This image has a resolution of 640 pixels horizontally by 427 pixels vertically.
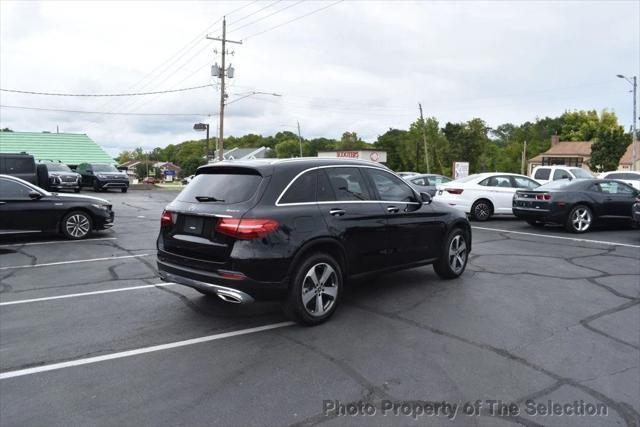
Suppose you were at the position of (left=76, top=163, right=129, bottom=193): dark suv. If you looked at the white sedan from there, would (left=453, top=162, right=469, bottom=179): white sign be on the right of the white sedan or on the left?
left

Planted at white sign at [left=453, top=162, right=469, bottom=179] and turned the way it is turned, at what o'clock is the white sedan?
The white sedan is roughly at 12 o'clock from the white sign.

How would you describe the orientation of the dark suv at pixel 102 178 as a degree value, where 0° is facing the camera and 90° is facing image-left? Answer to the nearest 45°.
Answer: approximately 315°

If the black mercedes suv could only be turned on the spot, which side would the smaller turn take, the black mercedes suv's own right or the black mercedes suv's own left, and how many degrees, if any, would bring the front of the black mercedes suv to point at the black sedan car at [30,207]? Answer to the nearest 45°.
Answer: approximately 90° to the black mercedes suv's own left

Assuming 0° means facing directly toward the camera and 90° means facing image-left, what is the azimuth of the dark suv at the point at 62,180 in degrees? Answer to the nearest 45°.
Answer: approximately 315°

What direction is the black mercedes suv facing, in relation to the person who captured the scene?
facing away from the viewer and to the right of the viewer

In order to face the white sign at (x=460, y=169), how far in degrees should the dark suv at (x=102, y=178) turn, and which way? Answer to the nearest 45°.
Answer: approximately 45° to its left
